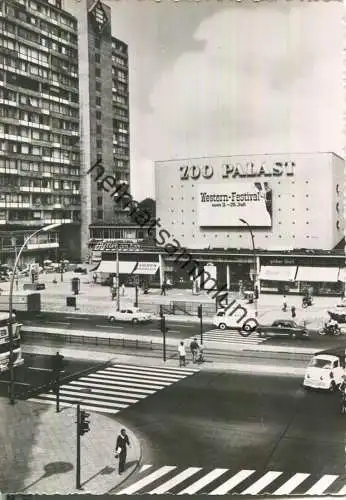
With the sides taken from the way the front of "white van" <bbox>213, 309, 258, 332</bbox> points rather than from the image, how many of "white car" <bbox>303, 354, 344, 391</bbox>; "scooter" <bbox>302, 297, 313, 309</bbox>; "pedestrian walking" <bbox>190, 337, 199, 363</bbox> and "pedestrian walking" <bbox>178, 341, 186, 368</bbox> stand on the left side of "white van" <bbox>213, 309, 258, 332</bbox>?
3

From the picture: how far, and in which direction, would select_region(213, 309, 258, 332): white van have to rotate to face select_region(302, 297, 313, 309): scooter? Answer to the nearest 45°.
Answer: approximately 135° to its right

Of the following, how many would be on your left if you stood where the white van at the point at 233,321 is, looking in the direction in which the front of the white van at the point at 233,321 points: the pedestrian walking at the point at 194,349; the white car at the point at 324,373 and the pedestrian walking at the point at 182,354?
3

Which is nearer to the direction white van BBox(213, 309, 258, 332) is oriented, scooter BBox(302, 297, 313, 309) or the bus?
the bus

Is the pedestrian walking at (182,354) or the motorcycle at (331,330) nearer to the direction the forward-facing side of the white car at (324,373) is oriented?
the pedestrian walking

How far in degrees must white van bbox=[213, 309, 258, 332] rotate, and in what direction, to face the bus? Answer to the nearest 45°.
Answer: approximately 45° to its left

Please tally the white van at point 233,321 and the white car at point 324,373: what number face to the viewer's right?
0

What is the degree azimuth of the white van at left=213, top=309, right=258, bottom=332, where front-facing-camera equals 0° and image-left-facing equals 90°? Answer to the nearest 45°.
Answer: approximately 90°

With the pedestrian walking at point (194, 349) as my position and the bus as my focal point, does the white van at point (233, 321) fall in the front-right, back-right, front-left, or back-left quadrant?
back-right

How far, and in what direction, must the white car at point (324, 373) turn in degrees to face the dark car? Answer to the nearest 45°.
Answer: approximately 135° to its right

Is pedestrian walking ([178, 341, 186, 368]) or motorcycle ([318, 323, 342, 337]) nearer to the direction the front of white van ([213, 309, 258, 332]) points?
the pedestrian walking

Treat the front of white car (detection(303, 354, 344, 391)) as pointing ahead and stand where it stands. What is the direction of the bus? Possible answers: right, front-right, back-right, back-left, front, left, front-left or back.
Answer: front-right

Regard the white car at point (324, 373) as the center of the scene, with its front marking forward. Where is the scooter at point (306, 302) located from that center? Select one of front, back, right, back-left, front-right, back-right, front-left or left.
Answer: back-right

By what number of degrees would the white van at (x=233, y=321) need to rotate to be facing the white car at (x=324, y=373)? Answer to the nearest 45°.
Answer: approximately 90° to its left

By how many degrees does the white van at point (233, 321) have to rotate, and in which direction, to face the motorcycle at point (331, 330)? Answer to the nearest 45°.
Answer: approximately 180°

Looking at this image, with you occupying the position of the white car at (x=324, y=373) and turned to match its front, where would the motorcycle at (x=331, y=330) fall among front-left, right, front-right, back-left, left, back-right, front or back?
back-right

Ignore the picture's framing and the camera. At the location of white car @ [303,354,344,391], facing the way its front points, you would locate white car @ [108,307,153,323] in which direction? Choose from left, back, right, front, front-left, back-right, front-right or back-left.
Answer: right

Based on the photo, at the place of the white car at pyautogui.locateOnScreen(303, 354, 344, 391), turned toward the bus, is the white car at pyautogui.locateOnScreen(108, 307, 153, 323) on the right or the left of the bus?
right

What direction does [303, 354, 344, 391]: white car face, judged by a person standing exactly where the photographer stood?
facing the viewer and to the left of the viewer
